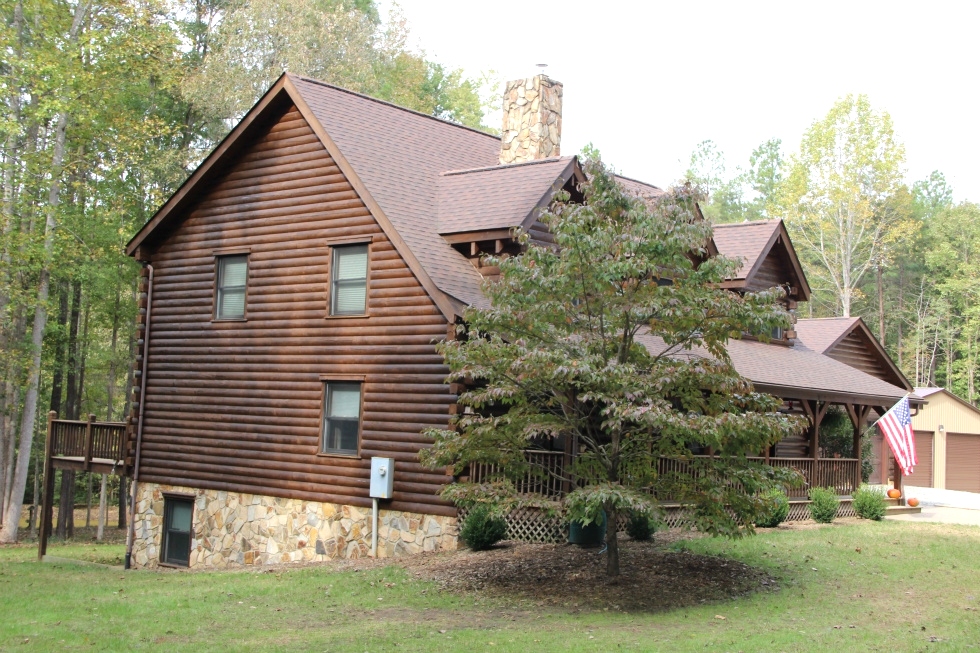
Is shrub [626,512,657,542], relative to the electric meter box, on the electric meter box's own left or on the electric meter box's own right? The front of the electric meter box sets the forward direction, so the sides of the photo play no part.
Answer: on the electric meter box's own left

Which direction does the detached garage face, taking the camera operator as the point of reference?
facing the viewer

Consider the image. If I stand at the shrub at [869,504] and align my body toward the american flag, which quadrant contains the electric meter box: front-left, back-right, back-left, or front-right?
back-left

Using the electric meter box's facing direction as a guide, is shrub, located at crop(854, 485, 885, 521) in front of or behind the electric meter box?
behind

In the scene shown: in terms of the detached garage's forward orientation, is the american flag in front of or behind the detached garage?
in front

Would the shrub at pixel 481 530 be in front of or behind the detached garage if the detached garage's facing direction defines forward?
in front

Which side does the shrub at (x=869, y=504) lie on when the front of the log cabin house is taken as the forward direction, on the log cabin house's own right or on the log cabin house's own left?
on the log cabin house's own left

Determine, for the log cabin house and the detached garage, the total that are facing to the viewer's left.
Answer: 0

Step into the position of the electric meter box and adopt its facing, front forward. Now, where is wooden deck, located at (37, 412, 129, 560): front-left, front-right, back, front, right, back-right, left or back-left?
right

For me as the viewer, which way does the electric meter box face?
facing the viewer and to the left of the viewer

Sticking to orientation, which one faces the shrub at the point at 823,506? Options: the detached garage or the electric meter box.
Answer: the detached garage

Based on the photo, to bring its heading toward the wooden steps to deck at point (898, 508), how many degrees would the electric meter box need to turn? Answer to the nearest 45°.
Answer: approximately 180°

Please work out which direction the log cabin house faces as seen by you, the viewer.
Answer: facing the viewer and to the right of the viewer

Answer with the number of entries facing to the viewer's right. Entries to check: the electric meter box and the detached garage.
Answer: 0
